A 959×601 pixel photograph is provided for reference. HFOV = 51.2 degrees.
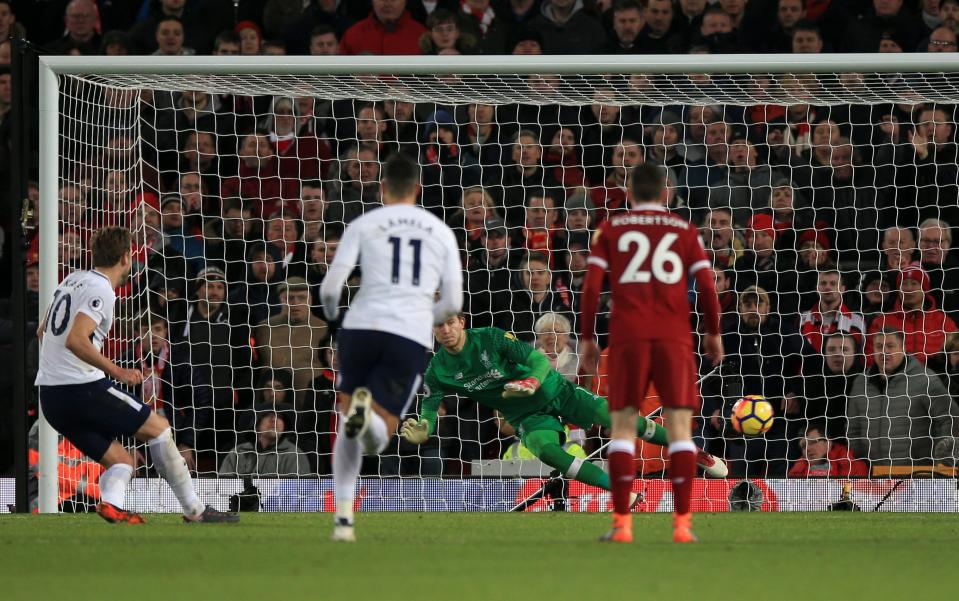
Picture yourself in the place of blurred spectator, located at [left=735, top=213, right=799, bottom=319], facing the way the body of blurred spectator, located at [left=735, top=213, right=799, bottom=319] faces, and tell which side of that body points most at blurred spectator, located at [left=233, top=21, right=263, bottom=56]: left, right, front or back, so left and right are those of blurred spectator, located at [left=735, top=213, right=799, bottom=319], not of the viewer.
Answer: right

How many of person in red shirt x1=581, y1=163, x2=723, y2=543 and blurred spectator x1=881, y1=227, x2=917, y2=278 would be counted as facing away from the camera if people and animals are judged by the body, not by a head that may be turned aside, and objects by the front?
1

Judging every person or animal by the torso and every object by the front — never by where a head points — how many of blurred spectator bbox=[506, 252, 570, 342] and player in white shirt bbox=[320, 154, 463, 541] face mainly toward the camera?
1

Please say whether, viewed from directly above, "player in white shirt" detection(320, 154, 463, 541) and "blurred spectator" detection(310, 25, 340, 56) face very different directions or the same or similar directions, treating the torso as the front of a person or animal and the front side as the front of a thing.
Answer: very different directions

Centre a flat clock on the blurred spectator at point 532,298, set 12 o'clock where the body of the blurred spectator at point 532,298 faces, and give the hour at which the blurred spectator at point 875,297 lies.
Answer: the blurred spectator at point 875,297 is roughly at 9 o'clock from the blurred spectator at point 532,298.
